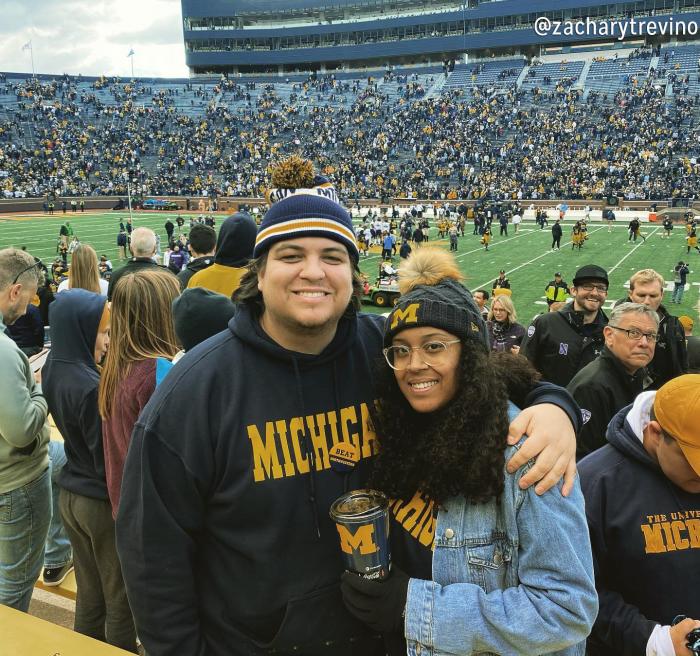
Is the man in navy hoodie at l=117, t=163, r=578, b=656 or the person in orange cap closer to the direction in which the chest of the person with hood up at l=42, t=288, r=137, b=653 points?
the person in orange cap

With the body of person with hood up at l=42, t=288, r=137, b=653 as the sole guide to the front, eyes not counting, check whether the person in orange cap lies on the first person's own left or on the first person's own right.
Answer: on the first person's own right

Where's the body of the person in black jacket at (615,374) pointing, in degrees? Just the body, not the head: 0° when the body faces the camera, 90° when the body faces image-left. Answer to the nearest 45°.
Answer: approximately 315°

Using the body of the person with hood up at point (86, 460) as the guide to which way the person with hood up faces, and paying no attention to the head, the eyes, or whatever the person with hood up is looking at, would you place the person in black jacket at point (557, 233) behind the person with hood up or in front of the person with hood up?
in front

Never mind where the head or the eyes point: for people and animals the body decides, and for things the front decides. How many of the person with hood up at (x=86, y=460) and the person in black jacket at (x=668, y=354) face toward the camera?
1

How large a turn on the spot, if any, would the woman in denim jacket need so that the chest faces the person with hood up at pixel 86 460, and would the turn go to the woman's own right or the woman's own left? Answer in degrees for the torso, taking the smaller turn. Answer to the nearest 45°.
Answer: approximately 90° to the woman's own right

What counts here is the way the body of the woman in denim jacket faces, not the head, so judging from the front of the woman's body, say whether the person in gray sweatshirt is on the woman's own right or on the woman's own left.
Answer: on the woman's own right

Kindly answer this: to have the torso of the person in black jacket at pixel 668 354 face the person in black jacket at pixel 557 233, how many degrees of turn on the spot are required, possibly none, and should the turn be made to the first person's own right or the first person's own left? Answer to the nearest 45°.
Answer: approximately 180°

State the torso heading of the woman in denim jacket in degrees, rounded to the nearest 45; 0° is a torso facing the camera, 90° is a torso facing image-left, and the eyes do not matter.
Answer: approximately 45°
